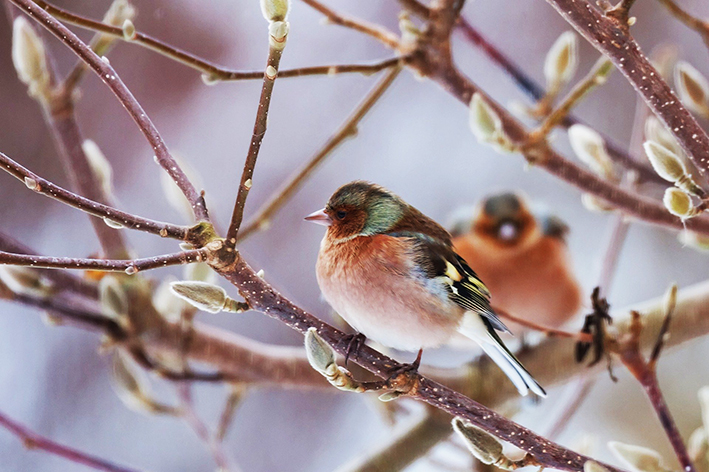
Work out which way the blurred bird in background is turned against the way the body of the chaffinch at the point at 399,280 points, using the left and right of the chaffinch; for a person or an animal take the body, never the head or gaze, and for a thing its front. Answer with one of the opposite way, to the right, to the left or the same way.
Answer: to the left

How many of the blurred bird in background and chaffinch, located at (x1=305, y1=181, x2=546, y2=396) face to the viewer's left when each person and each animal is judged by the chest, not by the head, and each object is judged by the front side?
1

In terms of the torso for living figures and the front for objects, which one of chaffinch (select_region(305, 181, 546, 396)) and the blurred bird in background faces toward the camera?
the blurred bird in background

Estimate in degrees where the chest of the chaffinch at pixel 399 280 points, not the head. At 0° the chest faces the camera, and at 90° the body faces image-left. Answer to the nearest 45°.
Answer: approximately 90°

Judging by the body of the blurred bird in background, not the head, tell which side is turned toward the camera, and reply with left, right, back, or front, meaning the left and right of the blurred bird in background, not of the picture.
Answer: front
